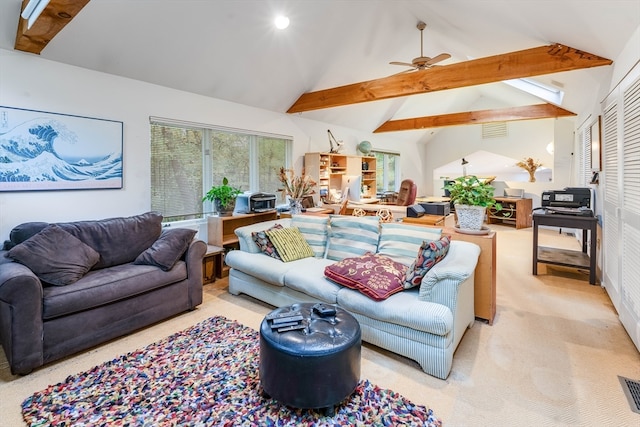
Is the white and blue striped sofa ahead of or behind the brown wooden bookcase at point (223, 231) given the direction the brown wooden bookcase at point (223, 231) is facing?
ahead

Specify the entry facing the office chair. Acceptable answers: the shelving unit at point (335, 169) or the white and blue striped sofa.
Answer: the shelving unit

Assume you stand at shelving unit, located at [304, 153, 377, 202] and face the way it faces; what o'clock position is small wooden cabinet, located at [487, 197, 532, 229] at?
The small wooden cabinet is roughly at 10 o'clock from the shelving unit.

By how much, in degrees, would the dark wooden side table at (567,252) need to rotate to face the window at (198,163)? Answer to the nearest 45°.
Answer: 0° — it already faces it

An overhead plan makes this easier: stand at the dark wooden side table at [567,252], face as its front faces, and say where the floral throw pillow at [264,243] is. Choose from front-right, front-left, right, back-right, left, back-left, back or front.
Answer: front

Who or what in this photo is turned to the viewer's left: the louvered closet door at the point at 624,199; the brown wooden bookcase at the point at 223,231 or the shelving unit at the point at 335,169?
the louvered closet door

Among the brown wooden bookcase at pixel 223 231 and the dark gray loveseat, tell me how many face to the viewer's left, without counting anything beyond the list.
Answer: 0

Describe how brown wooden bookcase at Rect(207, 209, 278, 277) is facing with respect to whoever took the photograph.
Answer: facing the viewer and to the right of the viewer

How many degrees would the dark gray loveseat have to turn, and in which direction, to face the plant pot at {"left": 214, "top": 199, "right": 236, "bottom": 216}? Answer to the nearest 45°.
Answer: approximately 90° to its left

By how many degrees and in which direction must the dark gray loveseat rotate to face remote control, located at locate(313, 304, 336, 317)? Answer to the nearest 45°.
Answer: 0° — it already faces it

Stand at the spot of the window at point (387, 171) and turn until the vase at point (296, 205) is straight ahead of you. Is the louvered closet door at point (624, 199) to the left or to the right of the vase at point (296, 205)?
left

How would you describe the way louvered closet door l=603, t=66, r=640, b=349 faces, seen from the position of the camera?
facing to the left of the viewer

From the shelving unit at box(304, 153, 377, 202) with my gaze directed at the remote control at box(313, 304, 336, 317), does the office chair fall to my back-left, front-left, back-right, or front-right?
front-left

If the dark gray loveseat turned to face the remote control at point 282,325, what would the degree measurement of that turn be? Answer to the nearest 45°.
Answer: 0° — it already faces it

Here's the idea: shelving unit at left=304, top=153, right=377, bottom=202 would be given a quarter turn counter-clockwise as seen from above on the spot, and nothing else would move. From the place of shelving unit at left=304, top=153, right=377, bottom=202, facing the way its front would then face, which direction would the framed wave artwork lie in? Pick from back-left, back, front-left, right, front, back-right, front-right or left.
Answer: back

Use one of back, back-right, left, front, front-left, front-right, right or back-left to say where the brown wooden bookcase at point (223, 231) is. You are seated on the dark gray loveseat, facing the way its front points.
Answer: left

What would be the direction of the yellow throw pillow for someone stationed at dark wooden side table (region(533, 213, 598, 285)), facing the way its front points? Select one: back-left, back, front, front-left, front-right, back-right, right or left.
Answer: front
